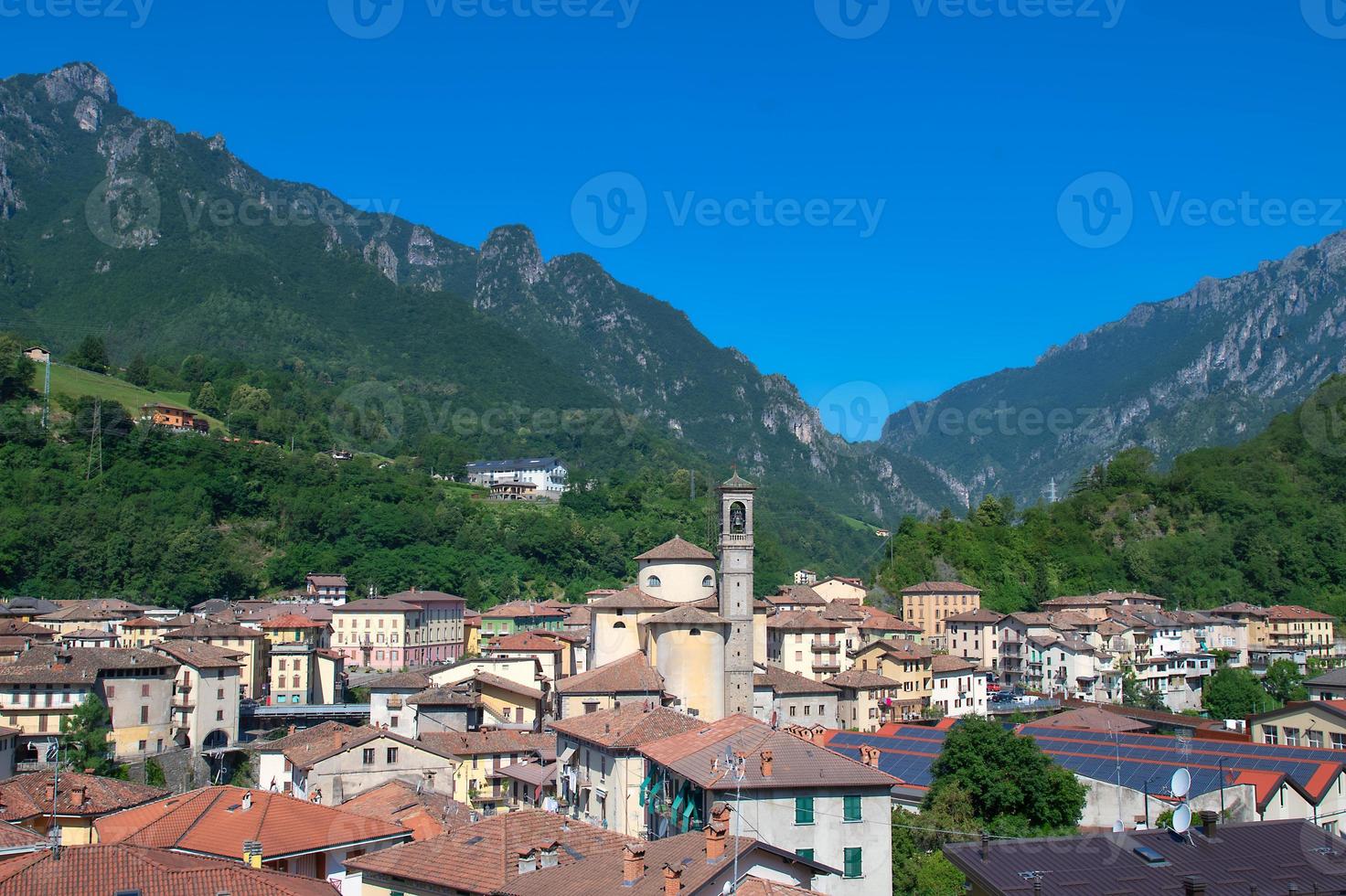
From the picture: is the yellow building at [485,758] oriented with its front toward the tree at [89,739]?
no

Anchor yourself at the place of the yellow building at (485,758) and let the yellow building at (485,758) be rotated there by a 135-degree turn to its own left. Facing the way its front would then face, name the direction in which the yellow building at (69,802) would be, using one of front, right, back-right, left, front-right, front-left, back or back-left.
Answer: back

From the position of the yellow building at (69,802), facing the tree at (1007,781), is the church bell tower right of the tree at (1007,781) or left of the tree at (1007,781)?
left

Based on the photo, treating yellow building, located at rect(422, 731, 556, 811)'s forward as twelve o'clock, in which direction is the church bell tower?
The church bell tower is roughly at 8 o'clock from the yellow building.

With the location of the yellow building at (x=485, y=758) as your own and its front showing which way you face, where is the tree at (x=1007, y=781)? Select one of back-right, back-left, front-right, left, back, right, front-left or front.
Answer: front-left

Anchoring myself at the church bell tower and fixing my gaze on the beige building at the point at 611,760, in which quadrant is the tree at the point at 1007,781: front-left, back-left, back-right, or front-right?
front-left

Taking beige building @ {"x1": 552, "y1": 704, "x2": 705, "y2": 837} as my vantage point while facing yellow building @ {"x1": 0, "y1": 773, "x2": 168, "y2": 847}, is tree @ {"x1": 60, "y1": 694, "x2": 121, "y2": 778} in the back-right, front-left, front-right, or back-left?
front-right
